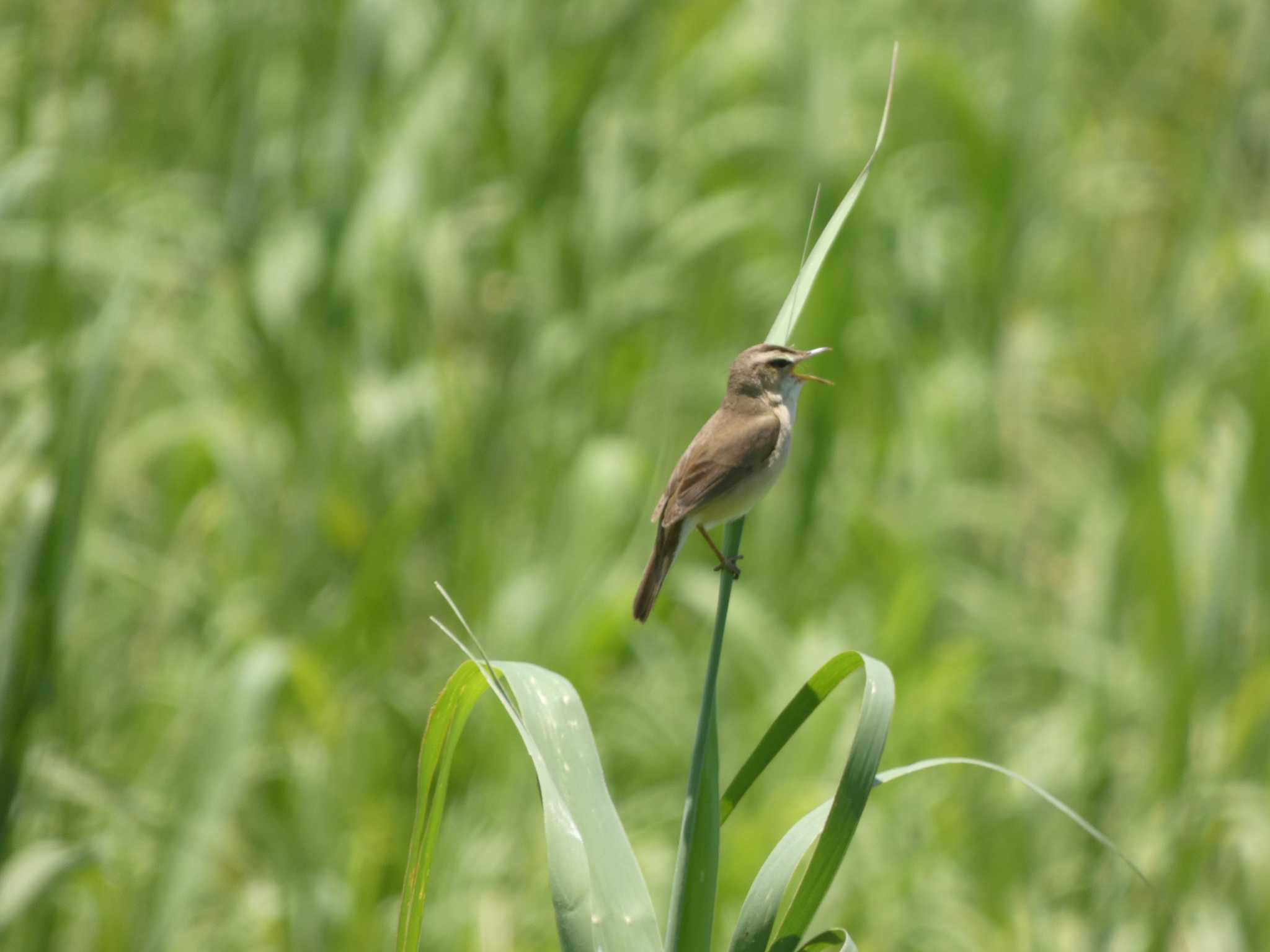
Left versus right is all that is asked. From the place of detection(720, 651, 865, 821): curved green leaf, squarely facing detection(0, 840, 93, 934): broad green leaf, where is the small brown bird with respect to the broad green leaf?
right

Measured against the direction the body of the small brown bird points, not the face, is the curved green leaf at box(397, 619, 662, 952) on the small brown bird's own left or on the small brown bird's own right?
on the small brown bird's own right

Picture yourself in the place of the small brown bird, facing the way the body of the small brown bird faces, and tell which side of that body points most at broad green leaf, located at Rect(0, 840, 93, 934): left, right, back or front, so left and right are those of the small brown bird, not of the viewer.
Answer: back

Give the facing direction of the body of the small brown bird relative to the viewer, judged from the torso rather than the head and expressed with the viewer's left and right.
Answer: facing to the right of the viewer

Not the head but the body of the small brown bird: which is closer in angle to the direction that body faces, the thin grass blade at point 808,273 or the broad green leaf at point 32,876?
the thin grass blade

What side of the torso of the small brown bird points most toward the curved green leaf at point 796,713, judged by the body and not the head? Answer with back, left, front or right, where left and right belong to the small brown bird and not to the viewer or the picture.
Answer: front
